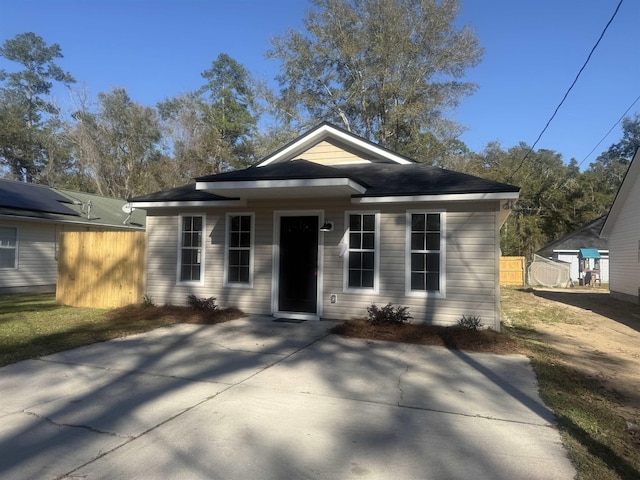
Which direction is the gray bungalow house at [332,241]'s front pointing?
toward the camera

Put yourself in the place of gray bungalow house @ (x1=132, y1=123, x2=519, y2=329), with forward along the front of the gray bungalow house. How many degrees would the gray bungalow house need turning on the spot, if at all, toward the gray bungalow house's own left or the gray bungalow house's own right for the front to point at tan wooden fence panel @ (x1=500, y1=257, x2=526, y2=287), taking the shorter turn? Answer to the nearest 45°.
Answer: approximately 135° to the gray bungalow house's own left

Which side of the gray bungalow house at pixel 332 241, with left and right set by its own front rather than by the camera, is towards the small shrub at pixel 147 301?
right

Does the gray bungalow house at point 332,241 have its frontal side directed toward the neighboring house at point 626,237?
no

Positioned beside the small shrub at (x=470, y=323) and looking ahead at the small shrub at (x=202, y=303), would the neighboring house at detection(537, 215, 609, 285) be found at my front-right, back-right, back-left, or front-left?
back-right

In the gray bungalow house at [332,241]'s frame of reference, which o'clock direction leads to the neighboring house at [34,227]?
The neighboring house is roughly at 4 o'clock from the gray bungalow house.

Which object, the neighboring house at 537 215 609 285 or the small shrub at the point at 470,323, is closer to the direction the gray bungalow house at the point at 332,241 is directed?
the small shrub
